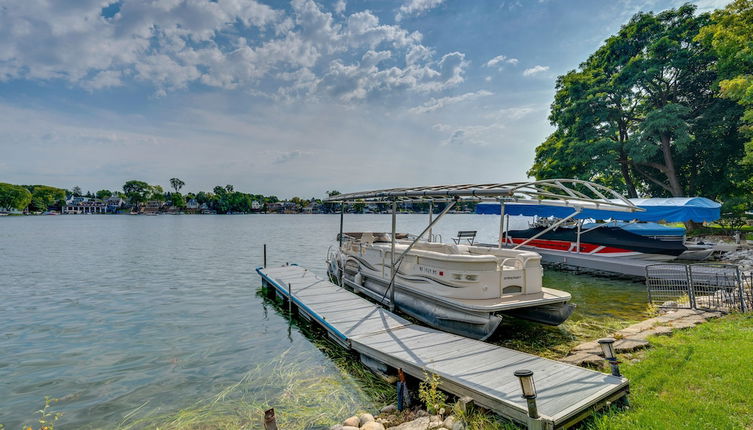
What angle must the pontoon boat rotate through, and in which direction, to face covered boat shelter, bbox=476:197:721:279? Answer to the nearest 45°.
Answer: approximately 90° to its left

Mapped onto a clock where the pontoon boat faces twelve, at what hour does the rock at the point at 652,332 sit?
The rock is roughly at 11 o'clock from the pontoon boat.

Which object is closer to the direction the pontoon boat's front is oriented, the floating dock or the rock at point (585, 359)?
the rock

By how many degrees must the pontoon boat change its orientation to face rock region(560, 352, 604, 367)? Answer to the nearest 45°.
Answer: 0° — it already faces it

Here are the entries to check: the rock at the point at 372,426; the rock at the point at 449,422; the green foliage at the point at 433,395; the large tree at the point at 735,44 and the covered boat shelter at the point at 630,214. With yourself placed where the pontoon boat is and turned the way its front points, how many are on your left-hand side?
2

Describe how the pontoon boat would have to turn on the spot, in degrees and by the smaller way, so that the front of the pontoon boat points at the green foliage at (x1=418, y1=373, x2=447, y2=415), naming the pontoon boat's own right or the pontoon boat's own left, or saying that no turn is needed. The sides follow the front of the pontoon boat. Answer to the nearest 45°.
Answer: approximately 45° to the pontoon boat's own right

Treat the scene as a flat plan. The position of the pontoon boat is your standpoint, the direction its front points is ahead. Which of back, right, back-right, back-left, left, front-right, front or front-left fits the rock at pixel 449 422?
front-right

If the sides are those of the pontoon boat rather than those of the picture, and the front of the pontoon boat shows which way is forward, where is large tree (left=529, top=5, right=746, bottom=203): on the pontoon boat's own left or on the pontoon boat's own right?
on the pontoon boat's own left

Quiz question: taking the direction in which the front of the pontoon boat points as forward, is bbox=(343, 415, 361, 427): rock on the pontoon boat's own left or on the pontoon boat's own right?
on the pontoon boat's own right

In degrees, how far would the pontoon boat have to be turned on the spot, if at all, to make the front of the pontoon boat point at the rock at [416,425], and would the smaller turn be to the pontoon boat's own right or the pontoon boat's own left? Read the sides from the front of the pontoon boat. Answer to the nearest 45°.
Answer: approximately 45° to the pontoon boat's own right

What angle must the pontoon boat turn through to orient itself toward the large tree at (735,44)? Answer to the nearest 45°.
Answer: approximately 90° to its left

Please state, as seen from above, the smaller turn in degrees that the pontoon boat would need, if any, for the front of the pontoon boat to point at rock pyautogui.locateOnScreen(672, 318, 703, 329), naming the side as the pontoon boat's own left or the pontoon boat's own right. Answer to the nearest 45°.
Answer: approximately 45° to the pontoon boat's own left

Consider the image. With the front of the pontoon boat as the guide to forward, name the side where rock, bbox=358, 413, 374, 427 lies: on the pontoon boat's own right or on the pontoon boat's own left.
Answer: on the pontoon boat's own right

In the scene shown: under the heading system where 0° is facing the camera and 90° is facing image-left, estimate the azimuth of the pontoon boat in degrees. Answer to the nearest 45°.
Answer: approximately 315°
